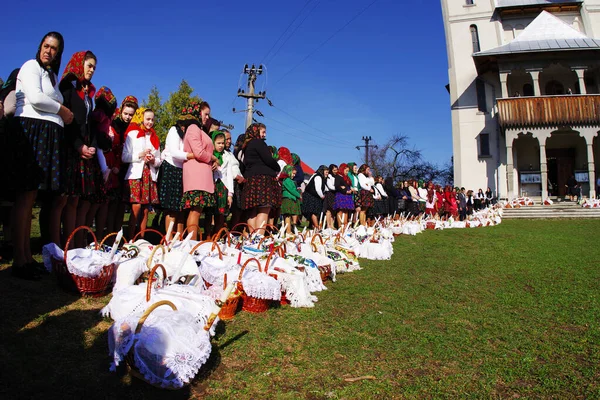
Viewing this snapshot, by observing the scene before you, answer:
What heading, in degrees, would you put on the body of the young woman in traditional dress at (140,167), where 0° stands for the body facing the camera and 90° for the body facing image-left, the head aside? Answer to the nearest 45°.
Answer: approximately 315°

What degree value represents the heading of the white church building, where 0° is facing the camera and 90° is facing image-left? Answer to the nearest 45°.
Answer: approximately 0°

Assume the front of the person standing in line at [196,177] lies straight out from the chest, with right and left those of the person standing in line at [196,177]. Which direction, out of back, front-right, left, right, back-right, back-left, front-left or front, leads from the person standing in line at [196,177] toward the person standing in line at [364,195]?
front-left

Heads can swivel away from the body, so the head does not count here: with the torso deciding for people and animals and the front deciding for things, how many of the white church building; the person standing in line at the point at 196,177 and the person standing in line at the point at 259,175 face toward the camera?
1

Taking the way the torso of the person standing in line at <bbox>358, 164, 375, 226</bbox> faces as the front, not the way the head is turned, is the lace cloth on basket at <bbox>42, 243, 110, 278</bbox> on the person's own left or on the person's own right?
on the person's own right

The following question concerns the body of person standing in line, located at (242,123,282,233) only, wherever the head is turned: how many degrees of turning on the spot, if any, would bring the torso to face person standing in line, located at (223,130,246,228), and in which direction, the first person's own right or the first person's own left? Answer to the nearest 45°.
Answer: approximately 135° to the first person's own left
